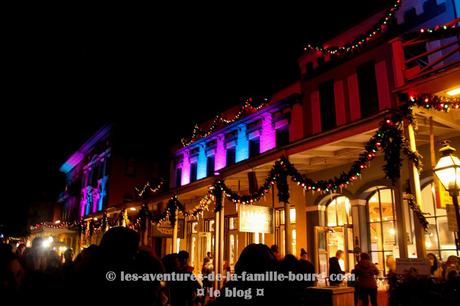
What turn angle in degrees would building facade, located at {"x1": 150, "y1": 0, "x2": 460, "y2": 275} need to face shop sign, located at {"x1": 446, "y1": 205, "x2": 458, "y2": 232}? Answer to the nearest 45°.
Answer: approximately 45° to its left

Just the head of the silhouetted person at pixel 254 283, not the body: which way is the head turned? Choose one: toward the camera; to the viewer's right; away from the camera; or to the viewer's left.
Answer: away from the camera

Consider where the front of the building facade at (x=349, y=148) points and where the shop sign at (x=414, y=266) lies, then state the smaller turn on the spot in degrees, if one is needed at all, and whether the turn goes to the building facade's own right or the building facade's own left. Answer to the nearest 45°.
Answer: approximately 45° to the building facade's own left

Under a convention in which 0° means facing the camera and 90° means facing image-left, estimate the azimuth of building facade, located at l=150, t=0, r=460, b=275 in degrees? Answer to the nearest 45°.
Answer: approximately 45°

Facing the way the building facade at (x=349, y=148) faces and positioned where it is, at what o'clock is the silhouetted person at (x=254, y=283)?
The silhouetted person is roughly at 11 o'clock from the building facade.
